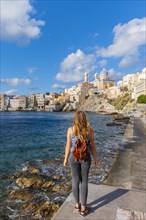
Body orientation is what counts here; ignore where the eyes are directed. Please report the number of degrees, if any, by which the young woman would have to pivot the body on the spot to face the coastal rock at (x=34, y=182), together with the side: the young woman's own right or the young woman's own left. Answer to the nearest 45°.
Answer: approximately 45° to the young woman's own left

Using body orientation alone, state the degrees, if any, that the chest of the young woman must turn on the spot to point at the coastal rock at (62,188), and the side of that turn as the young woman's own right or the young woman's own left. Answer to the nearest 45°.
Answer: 0° — they already face it

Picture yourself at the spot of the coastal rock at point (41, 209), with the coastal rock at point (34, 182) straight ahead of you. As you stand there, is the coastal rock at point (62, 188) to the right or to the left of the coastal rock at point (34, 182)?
right

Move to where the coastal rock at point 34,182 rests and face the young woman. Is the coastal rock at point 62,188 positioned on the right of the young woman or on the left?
left

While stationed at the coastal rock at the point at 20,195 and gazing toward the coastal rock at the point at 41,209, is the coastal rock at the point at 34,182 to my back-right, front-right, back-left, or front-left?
back-left

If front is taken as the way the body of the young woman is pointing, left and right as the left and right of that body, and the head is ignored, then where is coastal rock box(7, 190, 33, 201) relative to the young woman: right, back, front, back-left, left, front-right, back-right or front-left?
front-left

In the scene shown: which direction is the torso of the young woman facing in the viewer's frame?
away from the camera

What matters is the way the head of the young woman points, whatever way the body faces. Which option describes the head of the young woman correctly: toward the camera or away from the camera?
away from the camera

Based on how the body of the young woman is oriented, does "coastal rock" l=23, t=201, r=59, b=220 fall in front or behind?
in front
